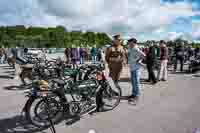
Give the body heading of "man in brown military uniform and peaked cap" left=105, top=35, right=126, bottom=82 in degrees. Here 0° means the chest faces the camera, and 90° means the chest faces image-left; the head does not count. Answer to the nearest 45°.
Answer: approximately 0°

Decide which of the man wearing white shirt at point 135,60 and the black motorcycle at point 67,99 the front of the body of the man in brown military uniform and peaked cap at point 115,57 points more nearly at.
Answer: the black motorcycle

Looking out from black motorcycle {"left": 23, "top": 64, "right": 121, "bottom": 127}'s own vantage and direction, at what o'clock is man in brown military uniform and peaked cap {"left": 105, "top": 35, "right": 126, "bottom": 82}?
The man in brown military uniform and peaked cap is roughly at 12 o'clock from the black motorcycle.

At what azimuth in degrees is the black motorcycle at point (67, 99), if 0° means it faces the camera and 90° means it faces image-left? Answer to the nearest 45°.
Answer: approximately 225°

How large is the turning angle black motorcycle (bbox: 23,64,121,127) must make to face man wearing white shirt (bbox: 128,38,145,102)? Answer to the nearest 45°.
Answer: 0° — it already faces them

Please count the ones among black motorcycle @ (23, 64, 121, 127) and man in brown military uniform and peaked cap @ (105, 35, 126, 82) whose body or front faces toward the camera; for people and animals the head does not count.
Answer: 1
